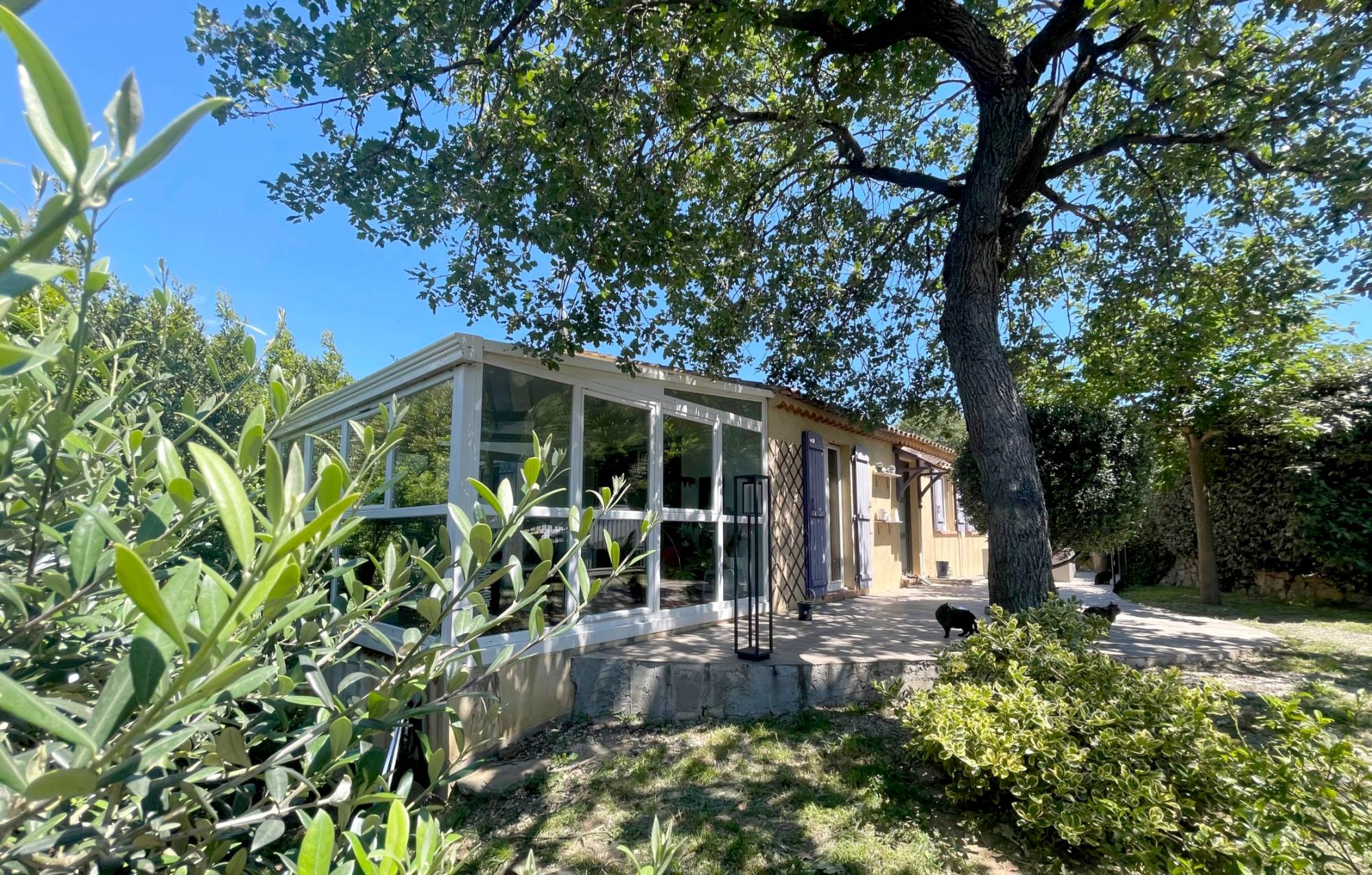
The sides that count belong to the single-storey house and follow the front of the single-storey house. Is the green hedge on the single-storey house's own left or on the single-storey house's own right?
on the single-storey house's own left

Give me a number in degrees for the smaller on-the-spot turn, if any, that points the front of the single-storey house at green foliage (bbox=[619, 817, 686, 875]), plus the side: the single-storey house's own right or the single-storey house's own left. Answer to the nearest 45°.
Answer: approximately 45° to the single-storey house's own right

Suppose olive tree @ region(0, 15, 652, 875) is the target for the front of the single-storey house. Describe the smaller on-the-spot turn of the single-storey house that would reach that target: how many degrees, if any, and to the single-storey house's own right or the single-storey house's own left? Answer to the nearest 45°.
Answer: approximately 45° to the single-storey house's own right

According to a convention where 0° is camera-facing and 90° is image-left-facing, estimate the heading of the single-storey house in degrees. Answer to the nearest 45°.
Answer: approximately 315°

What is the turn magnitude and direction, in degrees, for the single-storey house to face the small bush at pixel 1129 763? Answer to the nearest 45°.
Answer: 0° — it already faces it

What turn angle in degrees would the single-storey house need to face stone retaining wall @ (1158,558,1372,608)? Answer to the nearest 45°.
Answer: approximately 45° to its left

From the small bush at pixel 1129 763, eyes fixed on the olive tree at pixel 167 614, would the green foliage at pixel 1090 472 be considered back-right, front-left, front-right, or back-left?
back-right

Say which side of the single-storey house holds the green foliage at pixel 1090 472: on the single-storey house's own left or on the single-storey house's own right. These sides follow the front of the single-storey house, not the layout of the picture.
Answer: on the single-storey house's own left
